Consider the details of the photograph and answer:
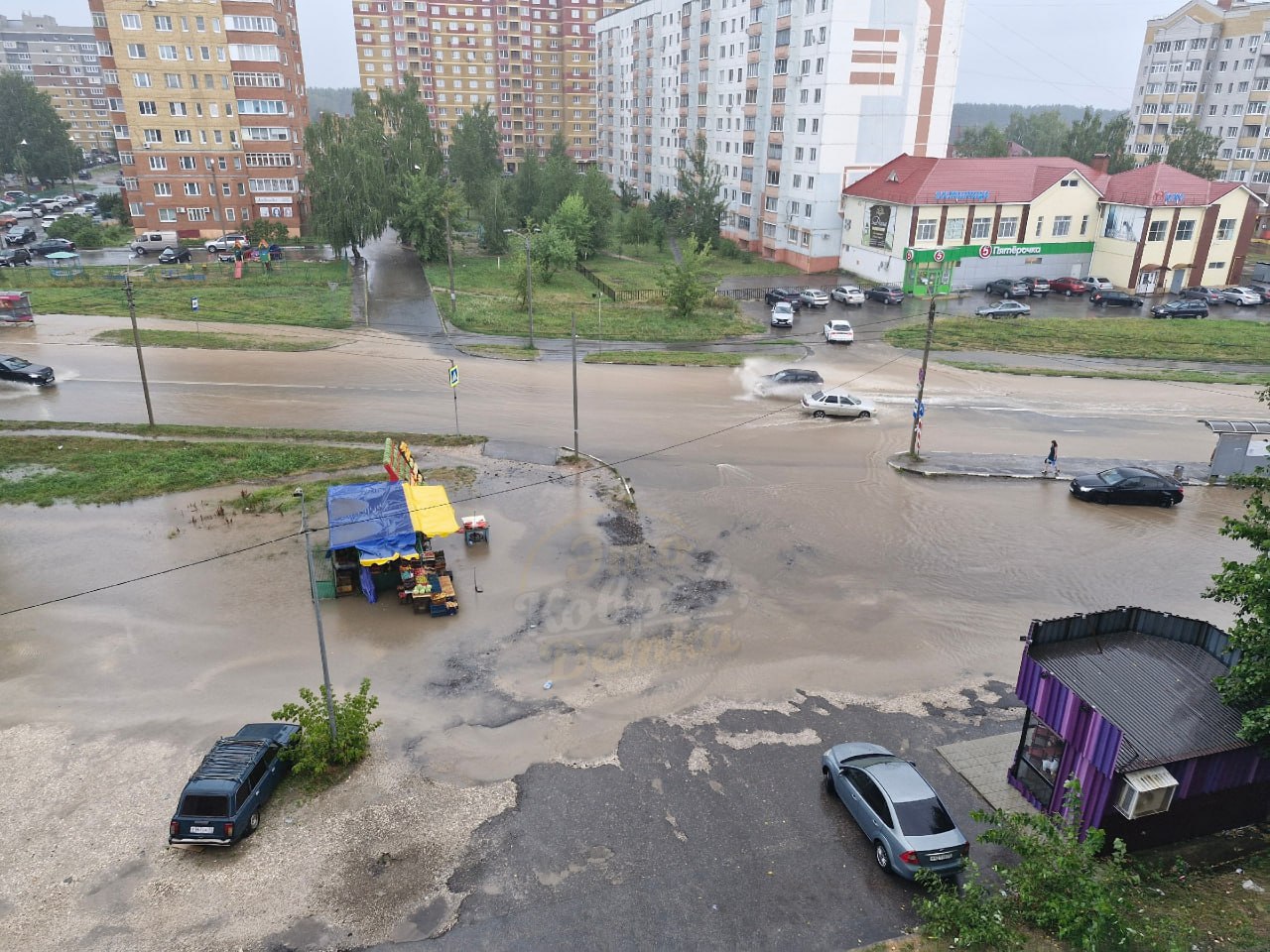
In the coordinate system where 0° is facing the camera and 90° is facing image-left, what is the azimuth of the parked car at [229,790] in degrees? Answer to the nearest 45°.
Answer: approximately 225°

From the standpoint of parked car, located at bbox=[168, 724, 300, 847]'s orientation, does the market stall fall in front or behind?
in front

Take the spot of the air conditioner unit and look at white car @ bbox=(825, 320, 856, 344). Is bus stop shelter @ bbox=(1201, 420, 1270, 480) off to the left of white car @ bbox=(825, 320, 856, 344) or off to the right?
right

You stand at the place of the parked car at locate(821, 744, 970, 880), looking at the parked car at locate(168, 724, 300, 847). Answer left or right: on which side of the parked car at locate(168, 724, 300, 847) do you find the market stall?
right

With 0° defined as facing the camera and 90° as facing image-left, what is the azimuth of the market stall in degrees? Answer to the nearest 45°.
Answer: approximately 315°

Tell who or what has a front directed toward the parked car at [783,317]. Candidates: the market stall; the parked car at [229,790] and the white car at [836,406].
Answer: the parked car at [229,790]

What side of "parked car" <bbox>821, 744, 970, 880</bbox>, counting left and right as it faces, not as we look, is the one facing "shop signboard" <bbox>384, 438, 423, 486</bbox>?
front

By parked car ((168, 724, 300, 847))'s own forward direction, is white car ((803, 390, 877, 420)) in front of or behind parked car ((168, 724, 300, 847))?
in front

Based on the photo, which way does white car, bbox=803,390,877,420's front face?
to the viewer's right

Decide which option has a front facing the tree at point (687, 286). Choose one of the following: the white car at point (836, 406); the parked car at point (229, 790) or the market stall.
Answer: the parked car

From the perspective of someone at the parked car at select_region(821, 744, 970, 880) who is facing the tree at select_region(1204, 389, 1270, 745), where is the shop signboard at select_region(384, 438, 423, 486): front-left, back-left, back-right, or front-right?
back-left

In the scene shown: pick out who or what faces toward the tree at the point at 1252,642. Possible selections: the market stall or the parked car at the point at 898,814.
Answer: the market stall

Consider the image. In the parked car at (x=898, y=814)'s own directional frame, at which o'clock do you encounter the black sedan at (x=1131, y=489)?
The black sedan is roughly at 2 o'clock from the parked car.

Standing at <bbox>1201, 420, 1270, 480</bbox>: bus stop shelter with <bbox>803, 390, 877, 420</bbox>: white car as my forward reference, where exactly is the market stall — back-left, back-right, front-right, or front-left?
front-left

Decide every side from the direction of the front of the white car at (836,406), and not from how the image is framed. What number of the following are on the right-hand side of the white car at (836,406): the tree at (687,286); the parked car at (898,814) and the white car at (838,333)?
1

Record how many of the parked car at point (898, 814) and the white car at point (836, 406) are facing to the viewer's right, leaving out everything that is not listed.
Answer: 1
